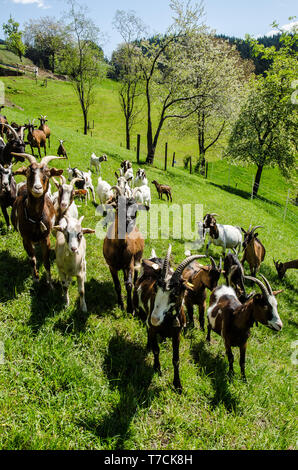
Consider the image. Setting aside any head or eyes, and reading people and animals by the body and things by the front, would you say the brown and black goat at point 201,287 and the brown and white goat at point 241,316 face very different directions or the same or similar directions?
same or similar directions

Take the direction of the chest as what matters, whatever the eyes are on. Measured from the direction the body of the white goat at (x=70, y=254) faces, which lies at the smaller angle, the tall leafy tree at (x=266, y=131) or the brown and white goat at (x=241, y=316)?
the brown and white goat

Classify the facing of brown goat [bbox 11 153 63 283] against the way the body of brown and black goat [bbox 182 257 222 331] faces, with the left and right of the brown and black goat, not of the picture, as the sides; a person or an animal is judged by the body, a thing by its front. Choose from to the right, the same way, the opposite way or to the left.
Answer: the same way

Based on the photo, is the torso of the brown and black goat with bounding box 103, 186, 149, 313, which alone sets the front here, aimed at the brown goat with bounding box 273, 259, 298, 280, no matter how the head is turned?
no

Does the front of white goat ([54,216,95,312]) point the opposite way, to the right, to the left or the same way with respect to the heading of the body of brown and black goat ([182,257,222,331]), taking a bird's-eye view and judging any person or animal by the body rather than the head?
the same way

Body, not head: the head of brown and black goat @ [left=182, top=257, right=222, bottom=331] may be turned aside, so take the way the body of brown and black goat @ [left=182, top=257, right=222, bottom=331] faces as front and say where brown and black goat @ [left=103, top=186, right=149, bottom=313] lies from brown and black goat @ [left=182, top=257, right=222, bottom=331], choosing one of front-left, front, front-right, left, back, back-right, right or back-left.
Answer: back-right

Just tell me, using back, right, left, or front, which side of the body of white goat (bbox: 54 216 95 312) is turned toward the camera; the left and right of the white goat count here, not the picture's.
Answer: front

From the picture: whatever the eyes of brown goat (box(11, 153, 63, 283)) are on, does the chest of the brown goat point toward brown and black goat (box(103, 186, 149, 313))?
no

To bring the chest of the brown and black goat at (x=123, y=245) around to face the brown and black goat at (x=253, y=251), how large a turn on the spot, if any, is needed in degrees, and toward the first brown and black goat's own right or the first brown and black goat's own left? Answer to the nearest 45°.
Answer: approximately 135° to the first brown and black goat's own left

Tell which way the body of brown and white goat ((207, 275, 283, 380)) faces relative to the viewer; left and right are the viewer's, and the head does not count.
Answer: facing the viewer and to the right of the viewer

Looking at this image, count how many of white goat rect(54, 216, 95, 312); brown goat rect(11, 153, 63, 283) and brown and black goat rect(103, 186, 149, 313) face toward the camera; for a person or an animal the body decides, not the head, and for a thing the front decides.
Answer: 3

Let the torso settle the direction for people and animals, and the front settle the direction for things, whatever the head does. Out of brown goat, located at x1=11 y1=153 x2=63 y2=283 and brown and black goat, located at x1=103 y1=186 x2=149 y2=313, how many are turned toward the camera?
2

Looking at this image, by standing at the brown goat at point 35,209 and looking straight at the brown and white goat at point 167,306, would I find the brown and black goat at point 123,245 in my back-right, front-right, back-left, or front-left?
front-left

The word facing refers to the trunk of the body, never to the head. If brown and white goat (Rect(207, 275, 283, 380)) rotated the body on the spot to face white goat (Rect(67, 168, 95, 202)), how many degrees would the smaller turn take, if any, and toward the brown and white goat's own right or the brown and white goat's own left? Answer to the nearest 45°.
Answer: approximately 180°

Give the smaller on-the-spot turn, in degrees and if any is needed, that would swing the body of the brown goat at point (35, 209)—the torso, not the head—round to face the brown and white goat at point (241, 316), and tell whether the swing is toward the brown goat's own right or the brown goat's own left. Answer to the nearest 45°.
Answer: approximately 45° to the brown goat's own left

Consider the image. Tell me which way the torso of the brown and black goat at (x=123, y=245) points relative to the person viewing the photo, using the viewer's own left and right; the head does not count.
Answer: facing the viewer

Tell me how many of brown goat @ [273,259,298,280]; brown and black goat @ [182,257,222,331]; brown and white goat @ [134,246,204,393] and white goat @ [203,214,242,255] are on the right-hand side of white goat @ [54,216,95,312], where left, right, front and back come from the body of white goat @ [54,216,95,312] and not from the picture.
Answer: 0

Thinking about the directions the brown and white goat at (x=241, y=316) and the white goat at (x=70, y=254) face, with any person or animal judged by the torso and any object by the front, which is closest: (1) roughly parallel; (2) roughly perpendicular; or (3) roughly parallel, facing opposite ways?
roughly parallel

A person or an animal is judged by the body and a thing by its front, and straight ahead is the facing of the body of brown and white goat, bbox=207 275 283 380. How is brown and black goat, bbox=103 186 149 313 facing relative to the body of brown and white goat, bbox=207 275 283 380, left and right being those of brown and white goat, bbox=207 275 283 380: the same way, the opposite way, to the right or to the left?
to the right
